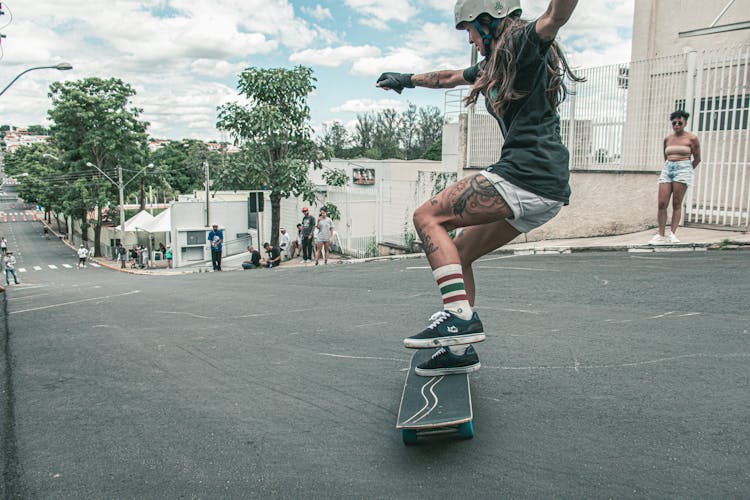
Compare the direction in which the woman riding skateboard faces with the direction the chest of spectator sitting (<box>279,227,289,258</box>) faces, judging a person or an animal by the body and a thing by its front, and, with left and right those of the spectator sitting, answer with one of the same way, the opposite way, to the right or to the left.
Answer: to the right

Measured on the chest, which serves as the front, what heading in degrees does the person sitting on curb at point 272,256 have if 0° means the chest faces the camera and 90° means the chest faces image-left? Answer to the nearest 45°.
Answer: approximately 45°

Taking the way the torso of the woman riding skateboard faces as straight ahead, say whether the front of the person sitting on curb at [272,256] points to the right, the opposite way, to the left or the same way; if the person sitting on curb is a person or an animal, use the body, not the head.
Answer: to the left

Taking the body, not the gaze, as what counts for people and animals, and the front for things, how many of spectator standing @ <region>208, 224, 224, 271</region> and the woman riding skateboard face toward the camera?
1

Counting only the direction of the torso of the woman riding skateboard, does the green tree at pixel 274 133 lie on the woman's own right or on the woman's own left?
on the woman's own right

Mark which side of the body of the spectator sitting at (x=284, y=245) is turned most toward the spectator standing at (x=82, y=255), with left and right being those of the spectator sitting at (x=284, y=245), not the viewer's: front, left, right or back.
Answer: right

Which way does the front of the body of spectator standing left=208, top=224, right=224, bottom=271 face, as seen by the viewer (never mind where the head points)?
toward the camera

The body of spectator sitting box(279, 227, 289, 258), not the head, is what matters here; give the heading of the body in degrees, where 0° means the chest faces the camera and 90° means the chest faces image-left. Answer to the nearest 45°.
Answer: approximately 45°

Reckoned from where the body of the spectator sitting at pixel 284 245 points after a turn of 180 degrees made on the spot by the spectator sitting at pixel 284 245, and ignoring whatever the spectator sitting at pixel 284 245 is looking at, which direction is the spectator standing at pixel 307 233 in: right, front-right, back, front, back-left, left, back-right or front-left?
back-right

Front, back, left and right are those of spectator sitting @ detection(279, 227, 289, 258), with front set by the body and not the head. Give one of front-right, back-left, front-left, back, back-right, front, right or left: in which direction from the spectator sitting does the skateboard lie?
front-left

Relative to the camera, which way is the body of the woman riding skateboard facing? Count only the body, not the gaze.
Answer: to the viewer's left
